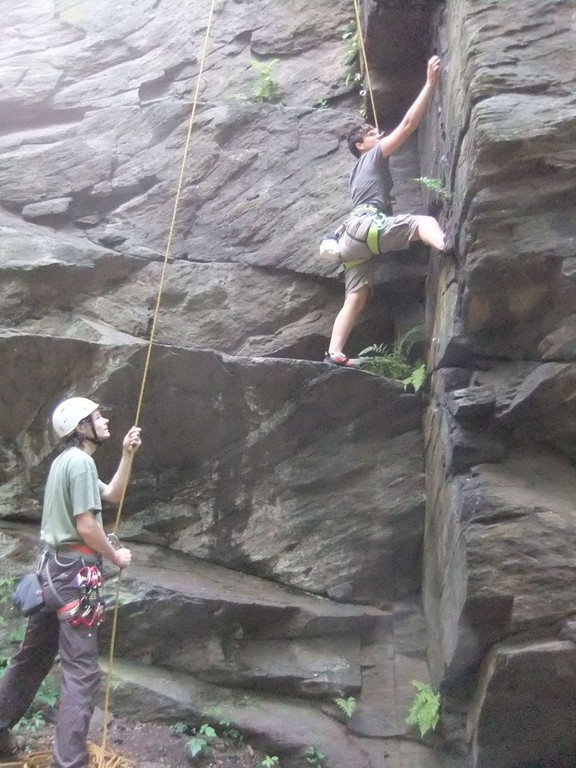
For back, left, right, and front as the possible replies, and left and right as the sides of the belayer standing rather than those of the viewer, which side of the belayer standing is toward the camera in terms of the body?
right

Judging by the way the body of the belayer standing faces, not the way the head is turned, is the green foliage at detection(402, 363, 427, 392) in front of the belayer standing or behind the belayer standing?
in front

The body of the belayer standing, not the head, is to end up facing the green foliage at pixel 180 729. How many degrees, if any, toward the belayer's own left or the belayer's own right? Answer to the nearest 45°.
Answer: approximately 45° to the belayer's own left

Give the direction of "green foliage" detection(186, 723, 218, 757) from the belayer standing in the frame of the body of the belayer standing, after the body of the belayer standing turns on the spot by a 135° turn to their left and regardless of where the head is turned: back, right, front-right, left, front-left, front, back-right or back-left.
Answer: right

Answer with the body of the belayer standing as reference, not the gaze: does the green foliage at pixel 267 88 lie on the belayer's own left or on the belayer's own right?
on the belayer's own left
